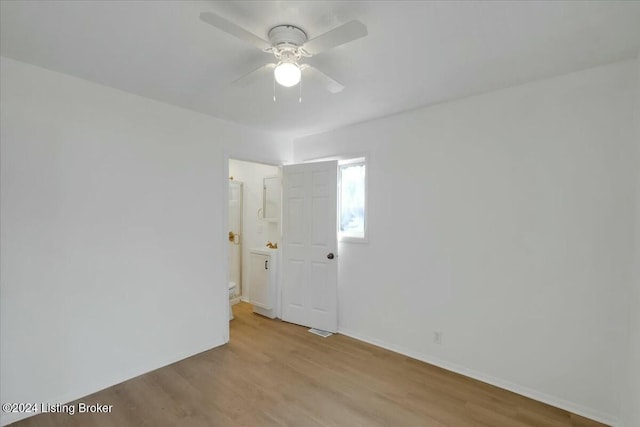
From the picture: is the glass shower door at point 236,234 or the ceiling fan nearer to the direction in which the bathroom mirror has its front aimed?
the ceiling fan

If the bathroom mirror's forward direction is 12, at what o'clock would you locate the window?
The window is roughly at 9 o'clock from the bathroom mirror.

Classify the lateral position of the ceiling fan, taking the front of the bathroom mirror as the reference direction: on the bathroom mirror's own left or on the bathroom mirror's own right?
on the bathroom mirror's own left

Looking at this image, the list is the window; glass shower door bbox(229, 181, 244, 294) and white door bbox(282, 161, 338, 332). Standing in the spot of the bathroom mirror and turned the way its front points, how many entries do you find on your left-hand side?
2

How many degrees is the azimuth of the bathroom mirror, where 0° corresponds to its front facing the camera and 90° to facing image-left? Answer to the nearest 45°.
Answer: approximately 45°

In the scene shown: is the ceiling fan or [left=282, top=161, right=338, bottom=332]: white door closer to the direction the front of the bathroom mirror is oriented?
the ceiling fan

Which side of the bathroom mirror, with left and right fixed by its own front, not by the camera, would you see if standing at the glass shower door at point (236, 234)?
right
